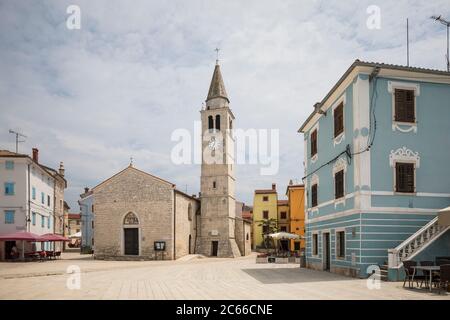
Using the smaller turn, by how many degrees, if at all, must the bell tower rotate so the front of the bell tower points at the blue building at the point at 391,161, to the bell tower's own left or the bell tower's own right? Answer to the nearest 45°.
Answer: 0° — it already faces it

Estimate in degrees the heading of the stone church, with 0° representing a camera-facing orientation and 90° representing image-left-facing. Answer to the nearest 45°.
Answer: approximately 0°

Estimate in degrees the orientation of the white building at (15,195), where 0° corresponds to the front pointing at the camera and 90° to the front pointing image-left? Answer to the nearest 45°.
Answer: approximately 315°

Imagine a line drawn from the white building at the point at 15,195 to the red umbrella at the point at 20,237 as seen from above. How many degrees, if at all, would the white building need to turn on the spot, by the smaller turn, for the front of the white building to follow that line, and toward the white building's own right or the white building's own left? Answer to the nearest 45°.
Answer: approximately 45° to the white building's own right

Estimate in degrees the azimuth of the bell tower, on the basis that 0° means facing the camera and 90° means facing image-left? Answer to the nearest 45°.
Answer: approximately 0°
